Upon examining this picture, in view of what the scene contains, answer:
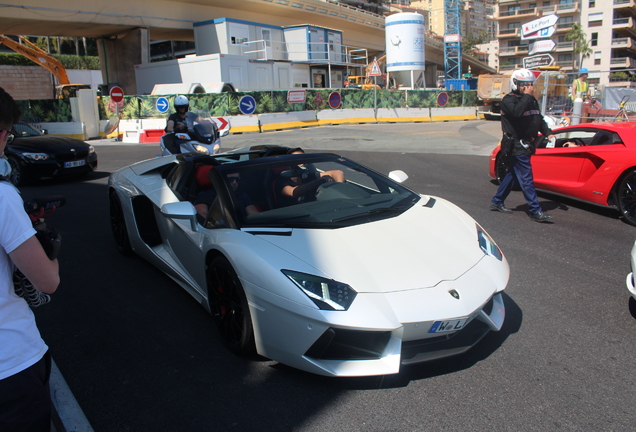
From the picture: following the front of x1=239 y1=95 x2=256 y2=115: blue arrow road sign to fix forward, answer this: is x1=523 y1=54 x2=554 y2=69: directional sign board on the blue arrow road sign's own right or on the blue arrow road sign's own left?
on the blue arrow road sign's own left

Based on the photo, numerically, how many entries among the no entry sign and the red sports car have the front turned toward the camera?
1

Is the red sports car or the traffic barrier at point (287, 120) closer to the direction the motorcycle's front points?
the red sports car

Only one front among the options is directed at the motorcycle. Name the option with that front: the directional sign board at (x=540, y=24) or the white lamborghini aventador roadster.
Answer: the directional sign board
